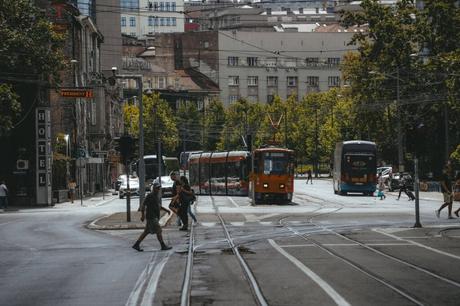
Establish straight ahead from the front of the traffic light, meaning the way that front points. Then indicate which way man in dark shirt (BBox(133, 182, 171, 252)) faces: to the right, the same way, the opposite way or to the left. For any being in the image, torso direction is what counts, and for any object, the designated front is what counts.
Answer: to the right

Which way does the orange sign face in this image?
toward the camera

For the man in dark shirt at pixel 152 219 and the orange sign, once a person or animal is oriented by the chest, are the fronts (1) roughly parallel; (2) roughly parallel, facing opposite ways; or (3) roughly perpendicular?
roughly perpendicular

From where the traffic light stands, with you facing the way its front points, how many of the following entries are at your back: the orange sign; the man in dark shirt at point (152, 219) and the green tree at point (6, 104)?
1

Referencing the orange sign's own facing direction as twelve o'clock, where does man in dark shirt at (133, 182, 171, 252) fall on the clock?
The man in dark shirt is roughly at 12 o'clock from the orange sign.
